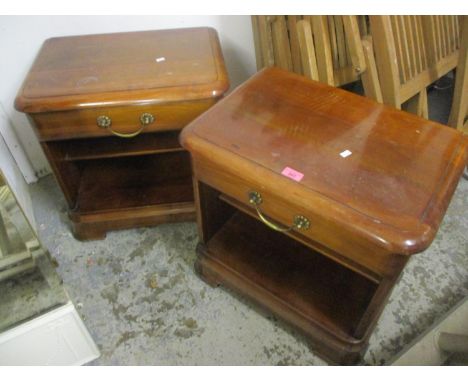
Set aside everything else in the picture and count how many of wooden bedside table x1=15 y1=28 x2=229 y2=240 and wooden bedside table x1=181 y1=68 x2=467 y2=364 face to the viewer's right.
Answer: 0

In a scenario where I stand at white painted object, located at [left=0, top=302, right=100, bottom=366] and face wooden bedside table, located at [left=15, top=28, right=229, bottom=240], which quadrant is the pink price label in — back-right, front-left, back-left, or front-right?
front-right

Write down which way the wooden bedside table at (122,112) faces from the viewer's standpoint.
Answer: facing the viewer

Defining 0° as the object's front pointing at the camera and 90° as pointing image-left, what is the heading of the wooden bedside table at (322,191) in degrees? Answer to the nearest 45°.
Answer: approximately 45°
